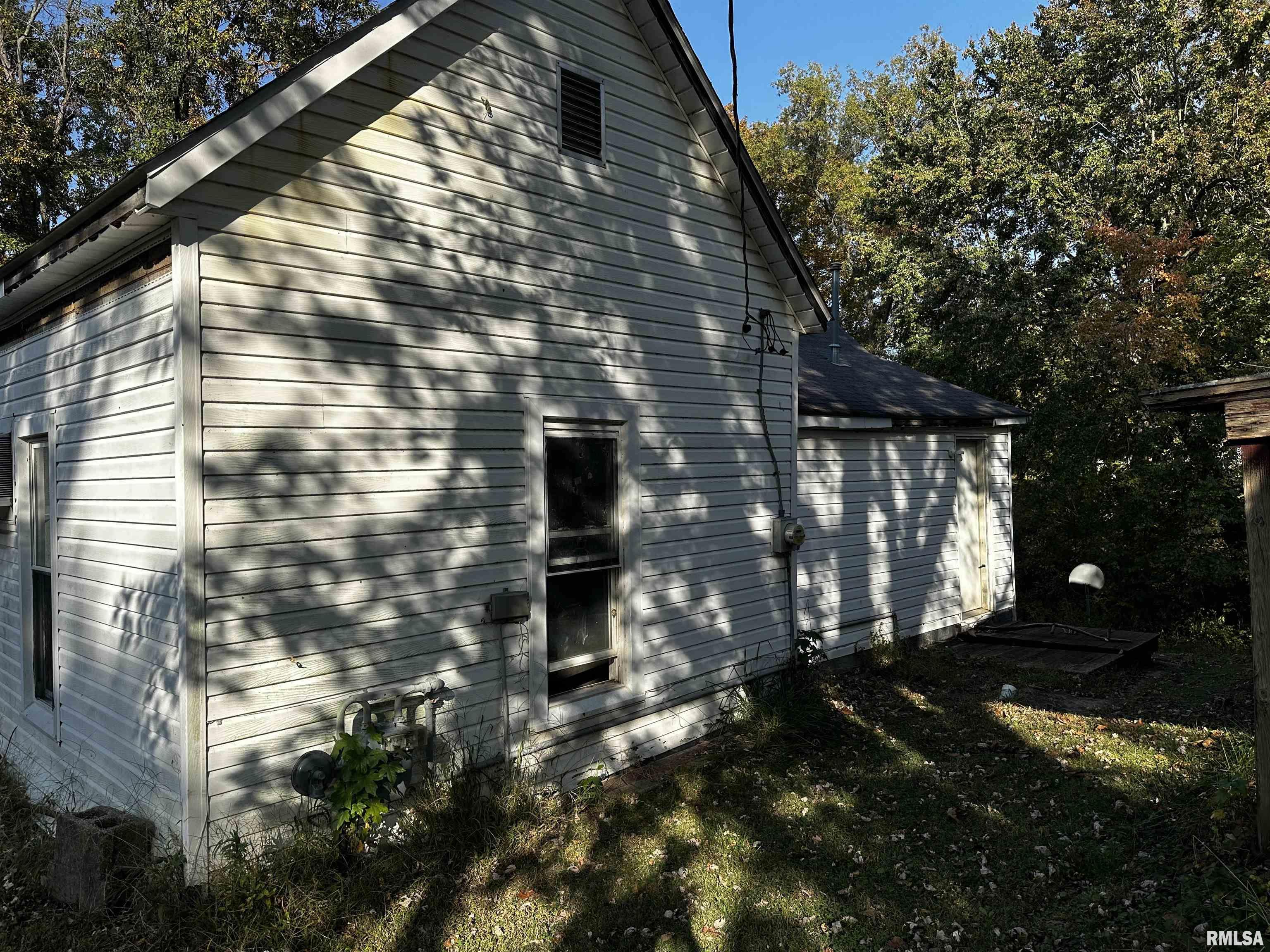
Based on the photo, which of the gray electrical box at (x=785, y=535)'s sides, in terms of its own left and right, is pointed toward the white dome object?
left

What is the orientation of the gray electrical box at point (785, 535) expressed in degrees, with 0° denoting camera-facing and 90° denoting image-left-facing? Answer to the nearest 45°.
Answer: approximately 315°

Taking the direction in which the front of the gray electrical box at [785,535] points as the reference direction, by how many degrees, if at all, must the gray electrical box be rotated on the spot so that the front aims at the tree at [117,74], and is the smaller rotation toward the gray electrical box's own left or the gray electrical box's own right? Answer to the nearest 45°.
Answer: approximately 180°

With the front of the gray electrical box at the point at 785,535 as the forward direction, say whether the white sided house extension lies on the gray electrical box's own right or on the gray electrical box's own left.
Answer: on the gray electrical box's own left

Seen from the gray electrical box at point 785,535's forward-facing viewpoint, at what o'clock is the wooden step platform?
The wooden step platform is roughly at 9 o'clock from the gray electrical box.

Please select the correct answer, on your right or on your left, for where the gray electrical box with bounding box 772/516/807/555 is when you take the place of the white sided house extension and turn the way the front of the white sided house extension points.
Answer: on your right

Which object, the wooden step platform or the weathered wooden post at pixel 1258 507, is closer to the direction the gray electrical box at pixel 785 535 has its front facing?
the weathered wooden post

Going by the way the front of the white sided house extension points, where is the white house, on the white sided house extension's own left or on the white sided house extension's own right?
on the white sided house extension's own right

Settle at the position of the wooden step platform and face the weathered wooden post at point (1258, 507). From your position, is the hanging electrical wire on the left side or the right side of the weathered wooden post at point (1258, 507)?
right
